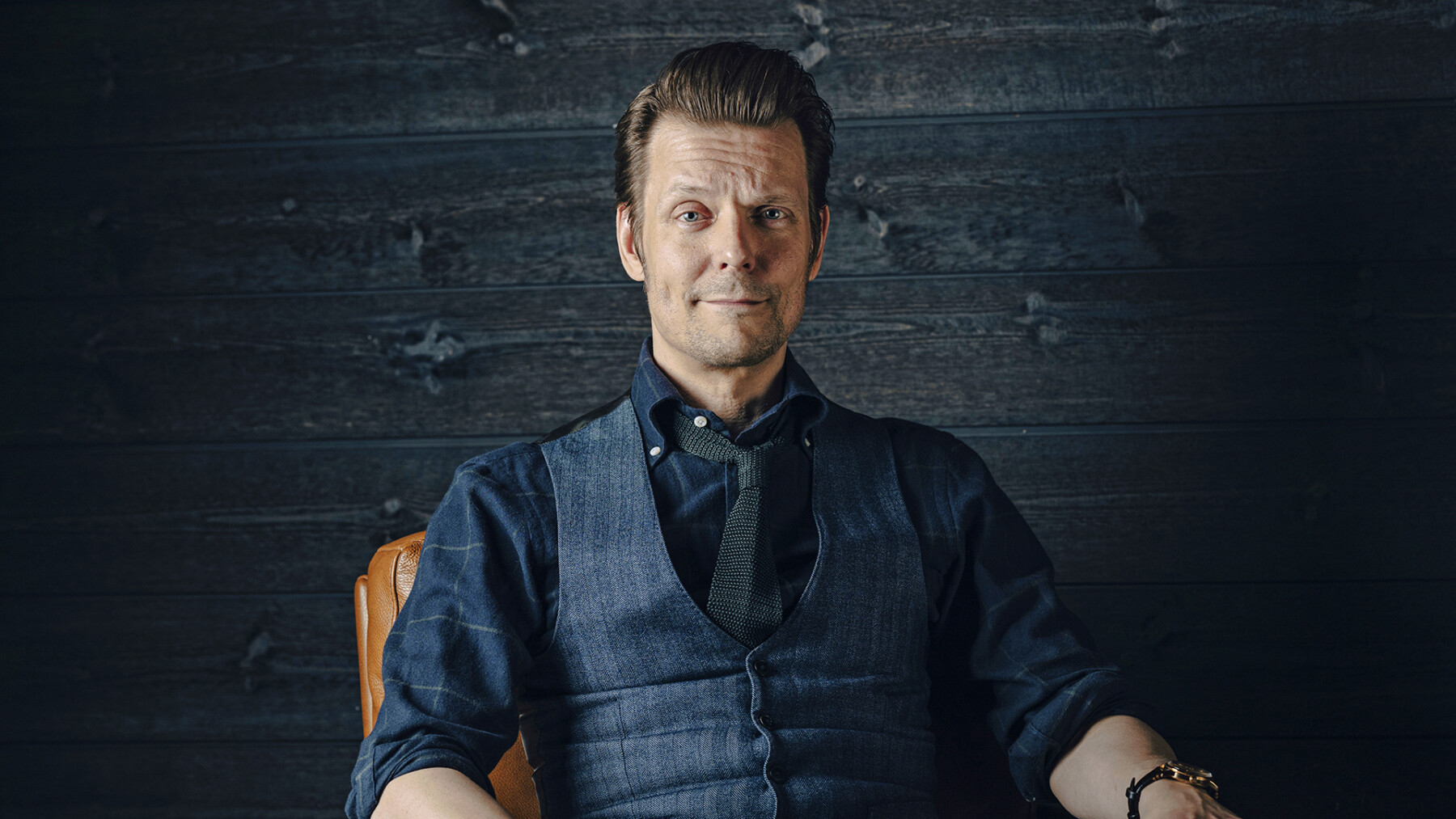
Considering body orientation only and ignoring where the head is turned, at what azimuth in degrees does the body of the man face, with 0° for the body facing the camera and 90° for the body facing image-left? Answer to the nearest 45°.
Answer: approximately 0°
